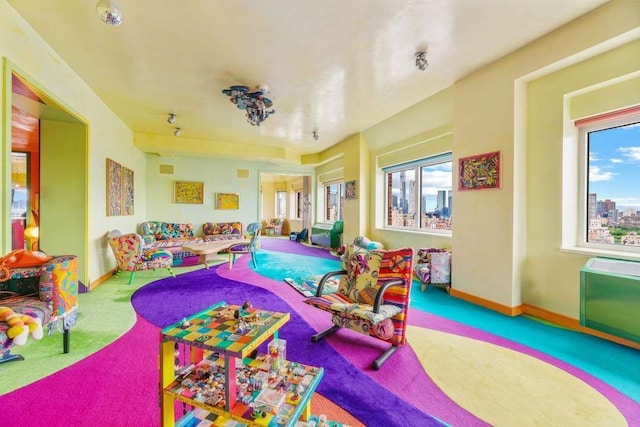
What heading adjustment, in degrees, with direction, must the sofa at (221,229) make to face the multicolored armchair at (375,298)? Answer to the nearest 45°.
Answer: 0° — it already faces it

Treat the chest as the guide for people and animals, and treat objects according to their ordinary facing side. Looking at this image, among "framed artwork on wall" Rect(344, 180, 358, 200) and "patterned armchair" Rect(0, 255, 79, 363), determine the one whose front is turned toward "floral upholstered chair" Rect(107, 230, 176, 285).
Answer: the framed artwork on wall

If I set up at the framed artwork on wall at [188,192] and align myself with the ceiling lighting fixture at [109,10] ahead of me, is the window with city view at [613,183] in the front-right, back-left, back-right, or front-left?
front-left

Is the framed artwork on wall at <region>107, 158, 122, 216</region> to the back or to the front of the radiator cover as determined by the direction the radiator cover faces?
to the front

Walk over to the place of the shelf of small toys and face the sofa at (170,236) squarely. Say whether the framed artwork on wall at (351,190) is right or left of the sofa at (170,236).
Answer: right

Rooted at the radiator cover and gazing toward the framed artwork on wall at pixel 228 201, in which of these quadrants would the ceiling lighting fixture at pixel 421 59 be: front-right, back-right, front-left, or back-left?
front-left

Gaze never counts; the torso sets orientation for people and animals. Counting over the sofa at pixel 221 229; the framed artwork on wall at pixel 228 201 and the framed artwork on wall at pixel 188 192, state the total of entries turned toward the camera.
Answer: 3

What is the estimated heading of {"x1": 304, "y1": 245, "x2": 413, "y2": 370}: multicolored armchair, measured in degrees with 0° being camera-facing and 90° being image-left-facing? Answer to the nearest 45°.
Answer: approximately 45°

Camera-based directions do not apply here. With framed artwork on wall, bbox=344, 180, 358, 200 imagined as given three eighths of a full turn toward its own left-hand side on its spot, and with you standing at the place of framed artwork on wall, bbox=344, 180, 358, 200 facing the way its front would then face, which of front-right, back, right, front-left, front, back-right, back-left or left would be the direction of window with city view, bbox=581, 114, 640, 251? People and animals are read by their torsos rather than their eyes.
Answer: front-right

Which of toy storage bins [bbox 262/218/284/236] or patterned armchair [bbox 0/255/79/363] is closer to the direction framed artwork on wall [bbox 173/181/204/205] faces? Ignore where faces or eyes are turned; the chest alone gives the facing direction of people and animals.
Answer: the patterned armchair

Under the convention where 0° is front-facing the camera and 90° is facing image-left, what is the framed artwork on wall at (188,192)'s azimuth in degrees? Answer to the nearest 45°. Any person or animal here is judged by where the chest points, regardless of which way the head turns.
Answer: approximately 0°

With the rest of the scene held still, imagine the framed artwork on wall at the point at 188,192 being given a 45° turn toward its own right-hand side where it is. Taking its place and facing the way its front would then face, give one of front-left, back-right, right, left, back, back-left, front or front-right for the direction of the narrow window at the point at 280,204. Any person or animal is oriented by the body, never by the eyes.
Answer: back

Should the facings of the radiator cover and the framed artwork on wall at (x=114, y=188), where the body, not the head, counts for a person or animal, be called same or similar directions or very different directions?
very different directions

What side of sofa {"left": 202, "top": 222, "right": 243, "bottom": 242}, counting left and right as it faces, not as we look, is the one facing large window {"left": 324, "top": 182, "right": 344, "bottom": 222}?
left

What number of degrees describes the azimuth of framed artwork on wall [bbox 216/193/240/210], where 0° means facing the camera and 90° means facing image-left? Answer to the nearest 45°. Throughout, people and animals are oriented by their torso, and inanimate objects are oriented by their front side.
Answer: approximately 0°

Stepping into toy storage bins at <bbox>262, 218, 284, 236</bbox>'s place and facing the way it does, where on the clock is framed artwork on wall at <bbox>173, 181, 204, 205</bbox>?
The framed artwork on wall is roughly at 1 o'clock from the toy storage bins.
